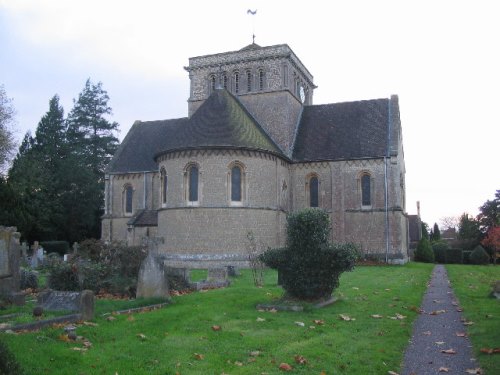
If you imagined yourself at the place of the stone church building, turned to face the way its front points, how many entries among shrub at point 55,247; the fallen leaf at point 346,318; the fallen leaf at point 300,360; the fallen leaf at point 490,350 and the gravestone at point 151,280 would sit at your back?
4

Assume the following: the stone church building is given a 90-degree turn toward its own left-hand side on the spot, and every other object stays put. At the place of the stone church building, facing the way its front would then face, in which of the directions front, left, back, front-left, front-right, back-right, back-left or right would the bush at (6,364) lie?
left

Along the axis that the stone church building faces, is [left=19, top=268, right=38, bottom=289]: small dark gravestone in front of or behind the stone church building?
behind

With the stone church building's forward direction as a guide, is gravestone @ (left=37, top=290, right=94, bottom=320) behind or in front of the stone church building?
behind

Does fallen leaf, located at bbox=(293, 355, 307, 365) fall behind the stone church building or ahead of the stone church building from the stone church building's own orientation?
behind
